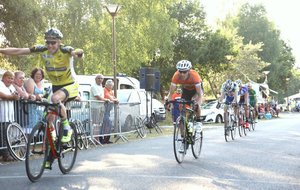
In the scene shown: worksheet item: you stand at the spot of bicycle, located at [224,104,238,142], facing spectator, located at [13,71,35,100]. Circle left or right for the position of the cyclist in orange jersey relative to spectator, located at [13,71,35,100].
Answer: left

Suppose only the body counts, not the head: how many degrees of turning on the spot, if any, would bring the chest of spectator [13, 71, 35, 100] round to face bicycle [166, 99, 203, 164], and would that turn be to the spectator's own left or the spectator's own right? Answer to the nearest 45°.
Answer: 0° — they already face it

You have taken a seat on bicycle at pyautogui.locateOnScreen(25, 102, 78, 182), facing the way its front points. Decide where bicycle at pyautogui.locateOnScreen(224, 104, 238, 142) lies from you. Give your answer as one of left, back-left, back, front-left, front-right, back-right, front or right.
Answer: back

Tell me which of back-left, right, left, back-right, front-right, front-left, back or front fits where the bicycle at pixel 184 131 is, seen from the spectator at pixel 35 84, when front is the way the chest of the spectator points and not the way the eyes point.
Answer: front

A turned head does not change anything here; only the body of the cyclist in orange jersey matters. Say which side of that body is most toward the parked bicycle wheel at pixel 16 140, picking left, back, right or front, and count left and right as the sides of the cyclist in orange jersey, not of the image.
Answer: right

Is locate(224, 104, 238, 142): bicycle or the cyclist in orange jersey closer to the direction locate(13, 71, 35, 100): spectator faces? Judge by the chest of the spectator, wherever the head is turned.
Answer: the cyclist in orange jersey

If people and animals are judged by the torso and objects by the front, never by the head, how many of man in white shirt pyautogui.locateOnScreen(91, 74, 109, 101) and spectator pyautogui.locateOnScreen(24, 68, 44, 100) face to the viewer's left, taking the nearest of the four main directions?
0

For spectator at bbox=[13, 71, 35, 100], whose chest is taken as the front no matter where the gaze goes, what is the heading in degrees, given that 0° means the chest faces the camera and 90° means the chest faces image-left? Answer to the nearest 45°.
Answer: approximately 315°

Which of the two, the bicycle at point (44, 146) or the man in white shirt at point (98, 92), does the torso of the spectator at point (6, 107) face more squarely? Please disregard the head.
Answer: the bicycle

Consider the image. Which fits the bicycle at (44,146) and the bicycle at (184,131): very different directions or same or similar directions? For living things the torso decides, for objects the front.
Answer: same or similar directions

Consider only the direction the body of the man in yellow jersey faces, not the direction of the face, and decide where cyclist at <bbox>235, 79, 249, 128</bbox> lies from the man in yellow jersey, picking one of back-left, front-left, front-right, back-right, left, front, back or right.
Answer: back

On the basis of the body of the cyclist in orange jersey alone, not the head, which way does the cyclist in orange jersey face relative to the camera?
toward the camera

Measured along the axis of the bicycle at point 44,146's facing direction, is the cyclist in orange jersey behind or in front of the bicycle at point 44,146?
behind

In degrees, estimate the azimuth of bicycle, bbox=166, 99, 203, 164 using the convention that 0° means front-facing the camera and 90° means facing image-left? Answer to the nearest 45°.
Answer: approximately 45°

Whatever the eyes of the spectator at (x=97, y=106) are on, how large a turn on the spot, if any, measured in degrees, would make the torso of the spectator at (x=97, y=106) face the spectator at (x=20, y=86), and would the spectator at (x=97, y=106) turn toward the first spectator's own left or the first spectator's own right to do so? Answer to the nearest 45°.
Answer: approximately 90° to the first spectator's own right
